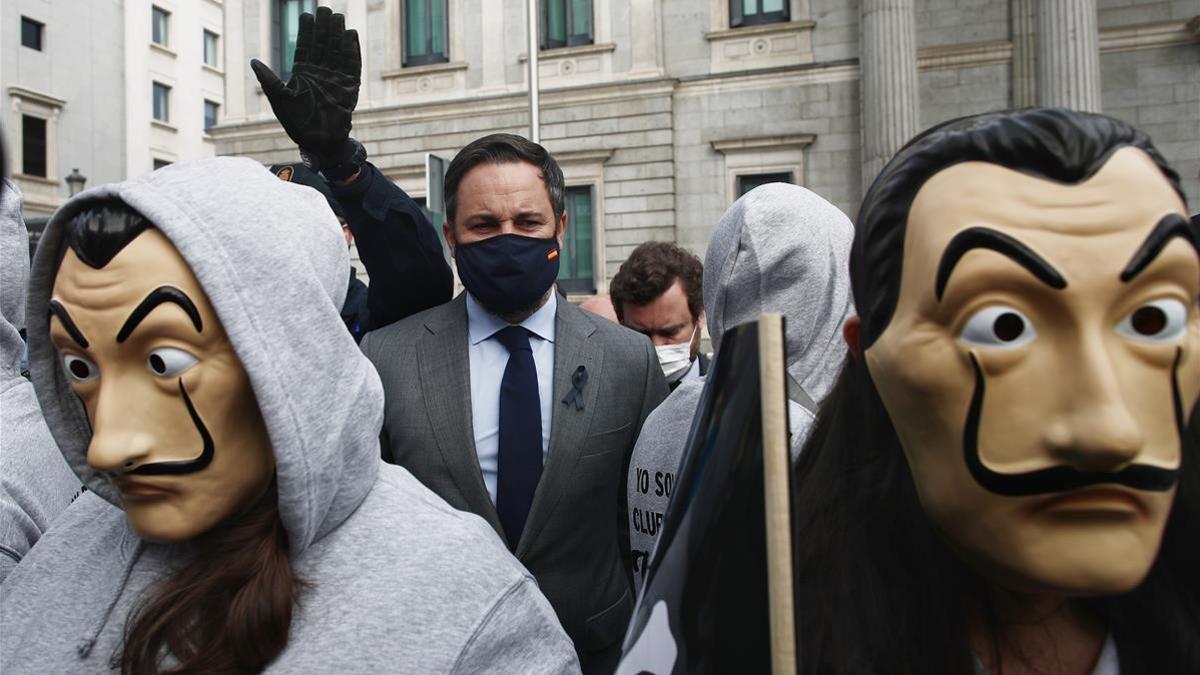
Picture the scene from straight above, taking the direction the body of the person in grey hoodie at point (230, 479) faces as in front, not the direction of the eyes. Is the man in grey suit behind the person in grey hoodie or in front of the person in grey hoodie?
behind

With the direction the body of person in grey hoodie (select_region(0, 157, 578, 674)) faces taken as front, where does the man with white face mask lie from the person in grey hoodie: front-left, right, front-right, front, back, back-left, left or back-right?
back

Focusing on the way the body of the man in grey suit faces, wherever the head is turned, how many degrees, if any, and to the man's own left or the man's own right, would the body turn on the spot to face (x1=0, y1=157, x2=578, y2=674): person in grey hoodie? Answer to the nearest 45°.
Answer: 0° — they already face them

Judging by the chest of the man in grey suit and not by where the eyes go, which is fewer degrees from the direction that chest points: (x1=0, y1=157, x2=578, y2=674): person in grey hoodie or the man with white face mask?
the person in grey hoodie

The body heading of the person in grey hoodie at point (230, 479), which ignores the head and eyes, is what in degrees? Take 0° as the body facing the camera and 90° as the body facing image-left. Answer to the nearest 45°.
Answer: approximately 45°

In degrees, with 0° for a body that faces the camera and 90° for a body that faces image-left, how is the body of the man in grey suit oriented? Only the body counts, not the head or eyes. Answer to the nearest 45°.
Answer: approximately 0°

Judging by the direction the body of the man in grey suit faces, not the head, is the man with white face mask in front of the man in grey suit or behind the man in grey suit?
behind
